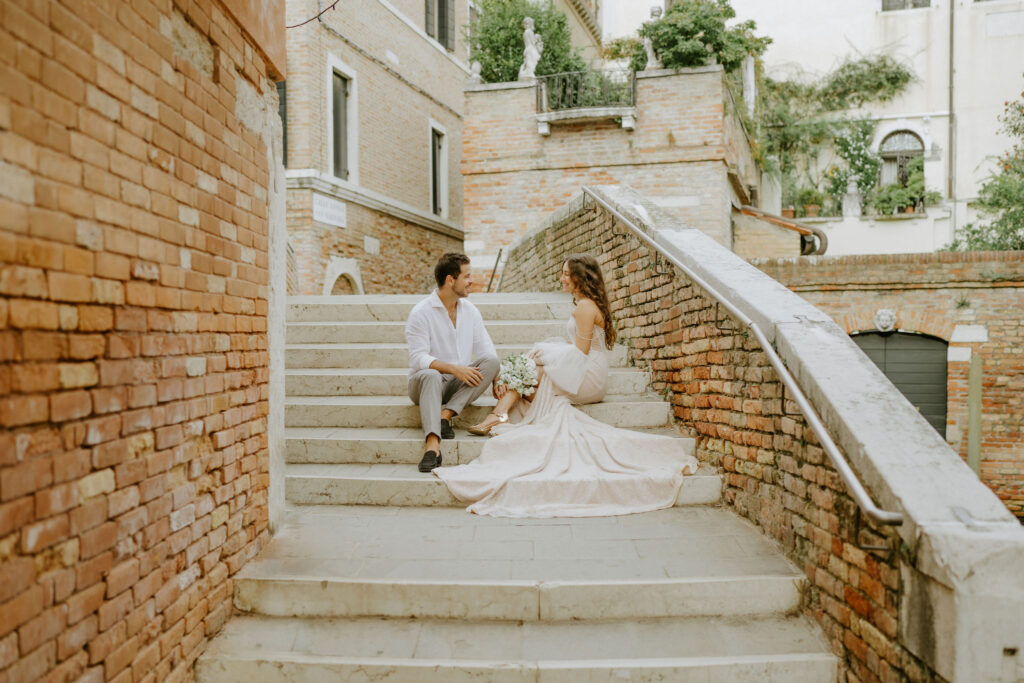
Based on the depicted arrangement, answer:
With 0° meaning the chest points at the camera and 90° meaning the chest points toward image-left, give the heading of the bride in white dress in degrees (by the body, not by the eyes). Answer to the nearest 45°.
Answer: approximately 90°

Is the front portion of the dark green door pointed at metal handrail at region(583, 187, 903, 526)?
yes

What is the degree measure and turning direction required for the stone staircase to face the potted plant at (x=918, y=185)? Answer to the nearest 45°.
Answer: approximately 135° to its left

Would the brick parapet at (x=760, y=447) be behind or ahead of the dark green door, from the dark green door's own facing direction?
ahead

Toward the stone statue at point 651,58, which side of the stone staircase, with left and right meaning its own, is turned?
back

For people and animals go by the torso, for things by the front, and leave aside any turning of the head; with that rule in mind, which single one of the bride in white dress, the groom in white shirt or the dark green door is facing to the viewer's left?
the bride in white dress

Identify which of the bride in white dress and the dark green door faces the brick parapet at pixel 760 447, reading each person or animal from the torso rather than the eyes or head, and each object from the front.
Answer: the dark green door

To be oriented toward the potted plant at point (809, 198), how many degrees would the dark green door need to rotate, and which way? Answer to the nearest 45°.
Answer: approximately 180°

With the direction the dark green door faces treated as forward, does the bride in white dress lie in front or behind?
in front

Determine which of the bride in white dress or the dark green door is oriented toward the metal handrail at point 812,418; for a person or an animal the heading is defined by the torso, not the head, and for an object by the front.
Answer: the dark green door

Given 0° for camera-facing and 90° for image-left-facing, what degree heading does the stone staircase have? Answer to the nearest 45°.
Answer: approximately 0°

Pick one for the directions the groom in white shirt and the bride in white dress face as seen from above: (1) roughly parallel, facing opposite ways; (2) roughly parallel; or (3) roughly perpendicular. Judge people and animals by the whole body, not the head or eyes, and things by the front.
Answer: roughly perpendicular

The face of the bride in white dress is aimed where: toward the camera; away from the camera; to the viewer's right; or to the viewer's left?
to the viewer's left

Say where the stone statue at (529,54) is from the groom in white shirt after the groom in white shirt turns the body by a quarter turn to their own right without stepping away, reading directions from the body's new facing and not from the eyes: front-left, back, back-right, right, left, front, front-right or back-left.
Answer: right
